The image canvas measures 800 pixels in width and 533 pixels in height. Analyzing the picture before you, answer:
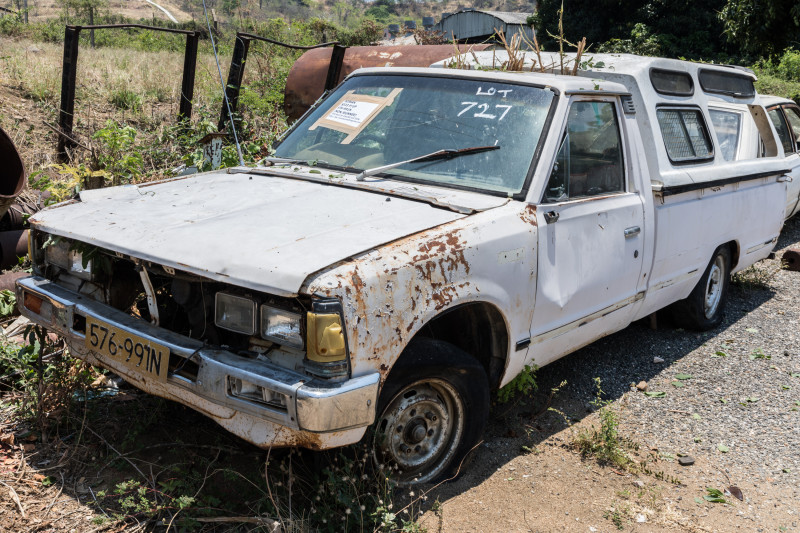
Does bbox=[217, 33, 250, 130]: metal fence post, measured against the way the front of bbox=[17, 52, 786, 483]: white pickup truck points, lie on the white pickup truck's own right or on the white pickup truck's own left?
on the white pickup truck's own right

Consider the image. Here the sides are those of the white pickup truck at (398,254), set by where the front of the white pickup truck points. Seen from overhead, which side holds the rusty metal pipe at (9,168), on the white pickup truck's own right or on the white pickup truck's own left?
on the white pickup truck's own right

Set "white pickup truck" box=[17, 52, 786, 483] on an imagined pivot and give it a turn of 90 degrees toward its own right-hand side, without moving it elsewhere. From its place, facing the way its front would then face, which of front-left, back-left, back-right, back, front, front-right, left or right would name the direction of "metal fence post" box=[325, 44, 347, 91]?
front-right

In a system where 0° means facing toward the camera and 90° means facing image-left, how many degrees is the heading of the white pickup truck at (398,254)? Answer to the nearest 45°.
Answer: approximately 45°

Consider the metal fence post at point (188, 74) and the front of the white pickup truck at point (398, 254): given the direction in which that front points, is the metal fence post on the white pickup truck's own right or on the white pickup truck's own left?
on the white pickup truck's own right

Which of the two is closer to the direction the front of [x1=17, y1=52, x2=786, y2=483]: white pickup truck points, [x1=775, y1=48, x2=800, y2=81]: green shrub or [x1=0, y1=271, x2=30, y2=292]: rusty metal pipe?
the rusty metal pipe

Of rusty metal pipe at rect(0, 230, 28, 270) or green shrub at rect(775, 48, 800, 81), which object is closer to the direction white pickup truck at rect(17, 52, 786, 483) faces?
the rusty metal pipe

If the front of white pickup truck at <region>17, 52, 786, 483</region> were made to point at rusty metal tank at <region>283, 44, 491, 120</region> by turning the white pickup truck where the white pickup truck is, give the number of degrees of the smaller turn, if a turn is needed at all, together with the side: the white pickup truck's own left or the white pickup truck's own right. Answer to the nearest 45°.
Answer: approximately 135° to the white pickup truck's own right

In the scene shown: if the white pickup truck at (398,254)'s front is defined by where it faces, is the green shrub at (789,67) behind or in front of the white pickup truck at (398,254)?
behind
